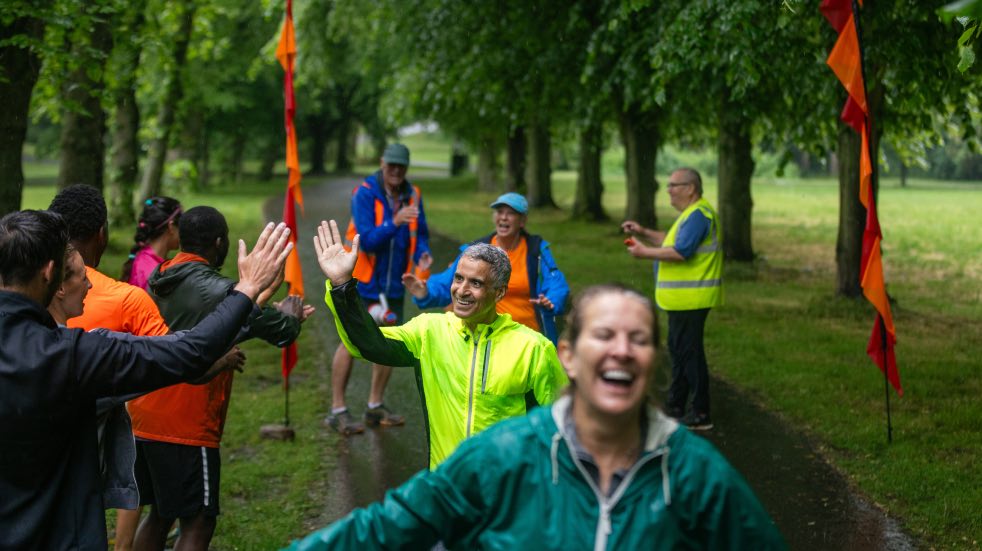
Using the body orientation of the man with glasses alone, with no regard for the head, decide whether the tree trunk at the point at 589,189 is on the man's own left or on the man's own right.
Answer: on the man's own right

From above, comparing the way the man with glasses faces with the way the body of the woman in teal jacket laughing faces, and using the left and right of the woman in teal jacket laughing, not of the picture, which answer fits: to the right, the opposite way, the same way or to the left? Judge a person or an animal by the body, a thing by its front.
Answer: to the right

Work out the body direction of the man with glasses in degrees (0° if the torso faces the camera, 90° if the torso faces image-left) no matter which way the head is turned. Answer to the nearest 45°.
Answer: approximately 90°

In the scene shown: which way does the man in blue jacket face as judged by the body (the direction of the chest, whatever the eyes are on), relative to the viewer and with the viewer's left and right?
facing the viewer and to the right of the viewer

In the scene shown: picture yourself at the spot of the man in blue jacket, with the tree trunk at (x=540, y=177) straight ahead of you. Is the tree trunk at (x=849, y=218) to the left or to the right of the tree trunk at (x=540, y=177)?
right

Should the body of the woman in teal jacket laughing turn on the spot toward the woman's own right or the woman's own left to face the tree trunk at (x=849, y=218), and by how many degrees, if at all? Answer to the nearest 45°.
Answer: approximately 180°

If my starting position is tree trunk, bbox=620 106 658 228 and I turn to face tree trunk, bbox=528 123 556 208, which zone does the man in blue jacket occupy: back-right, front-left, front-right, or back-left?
back-left

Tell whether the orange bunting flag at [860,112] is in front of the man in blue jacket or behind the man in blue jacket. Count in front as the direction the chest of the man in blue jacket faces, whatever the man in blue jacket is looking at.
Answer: in front

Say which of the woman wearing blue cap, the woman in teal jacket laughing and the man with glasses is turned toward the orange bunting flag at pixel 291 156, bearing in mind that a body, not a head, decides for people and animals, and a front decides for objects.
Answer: the man with glasses

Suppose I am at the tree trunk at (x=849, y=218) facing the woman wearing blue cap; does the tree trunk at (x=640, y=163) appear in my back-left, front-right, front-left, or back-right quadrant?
back-right

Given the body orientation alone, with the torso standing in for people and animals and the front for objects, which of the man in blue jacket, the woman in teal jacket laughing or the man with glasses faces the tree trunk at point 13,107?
the man with glasses

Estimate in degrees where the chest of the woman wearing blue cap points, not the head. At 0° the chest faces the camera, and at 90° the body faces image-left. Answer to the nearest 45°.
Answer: approximately 0°

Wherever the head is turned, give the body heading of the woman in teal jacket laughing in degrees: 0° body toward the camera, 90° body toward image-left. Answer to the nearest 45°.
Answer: approximately 0°

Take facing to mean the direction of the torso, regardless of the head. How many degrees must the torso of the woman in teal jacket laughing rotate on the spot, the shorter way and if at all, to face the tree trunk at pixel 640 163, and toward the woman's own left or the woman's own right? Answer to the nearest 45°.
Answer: approximately 180°

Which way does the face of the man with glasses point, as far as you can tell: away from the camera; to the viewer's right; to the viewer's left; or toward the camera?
to the viewer's left

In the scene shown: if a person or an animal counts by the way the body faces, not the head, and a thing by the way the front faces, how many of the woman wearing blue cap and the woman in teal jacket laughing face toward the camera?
2

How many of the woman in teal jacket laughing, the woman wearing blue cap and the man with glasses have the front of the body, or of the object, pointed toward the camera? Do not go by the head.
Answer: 2

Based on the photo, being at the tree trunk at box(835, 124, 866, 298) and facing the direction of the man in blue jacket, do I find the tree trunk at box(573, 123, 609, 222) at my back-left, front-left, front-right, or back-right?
back-right
